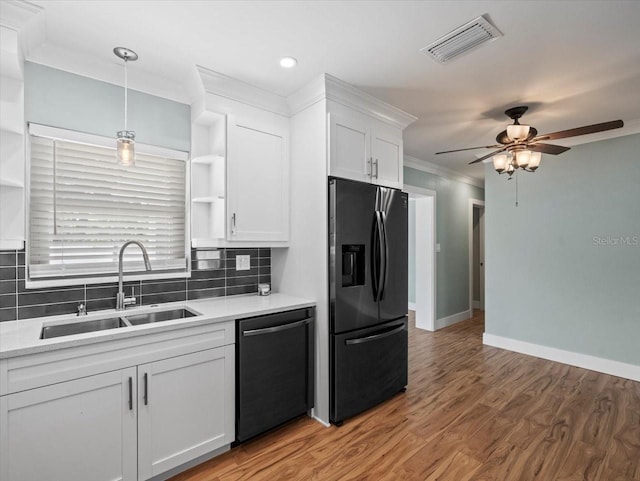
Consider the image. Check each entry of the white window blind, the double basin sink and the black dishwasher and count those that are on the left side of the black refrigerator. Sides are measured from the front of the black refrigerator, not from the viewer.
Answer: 0

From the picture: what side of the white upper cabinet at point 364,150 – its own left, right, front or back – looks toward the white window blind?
right

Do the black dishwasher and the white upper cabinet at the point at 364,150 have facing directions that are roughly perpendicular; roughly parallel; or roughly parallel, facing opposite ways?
roughly parallel

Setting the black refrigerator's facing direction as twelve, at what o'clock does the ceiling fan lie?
The ceiling fan is roughly at 10 o'clock from the black refrigerator.

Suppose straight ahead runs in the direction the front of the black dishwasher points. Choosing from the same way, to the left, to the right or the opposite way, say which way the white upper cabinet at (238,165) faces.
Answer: the same way

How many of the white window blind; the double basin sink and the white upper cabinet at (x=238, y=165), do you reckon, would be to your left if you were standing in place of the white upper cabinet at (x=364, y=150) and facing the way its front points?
0

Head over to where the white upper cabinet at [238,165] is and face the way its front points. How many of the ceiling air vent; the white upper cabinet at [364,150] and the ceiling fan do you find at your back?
0

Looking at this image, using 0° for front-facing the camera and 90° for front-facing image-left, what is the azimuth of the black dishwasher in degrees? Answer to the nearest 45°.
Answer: approximately 315°

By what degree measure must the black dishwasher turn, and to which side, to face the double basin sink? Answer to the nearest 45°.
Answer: approximately 135° to its right

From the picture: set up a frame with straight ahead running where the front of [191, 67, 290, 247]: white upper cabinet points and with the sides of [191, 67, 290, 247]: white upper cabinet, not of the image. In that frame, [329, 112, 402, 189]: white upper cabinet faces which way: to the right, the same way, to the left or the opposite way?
the same way

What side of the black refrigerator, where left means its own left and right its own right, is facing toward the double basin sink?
right

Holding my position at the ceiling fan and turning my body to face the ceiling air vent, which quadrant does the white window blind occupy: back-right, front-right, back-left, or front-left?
front-right

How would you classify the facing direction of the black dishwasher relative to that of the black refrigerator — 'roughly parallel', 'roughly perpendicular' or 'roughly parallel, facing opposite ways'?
roughly parallel

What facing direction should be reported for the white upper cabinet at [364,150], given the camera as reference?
facing the viewer and to the right of the viewer

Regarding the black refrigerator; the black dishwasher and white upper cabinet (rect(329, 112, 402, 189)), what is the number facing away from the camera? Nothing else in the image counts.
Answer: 0

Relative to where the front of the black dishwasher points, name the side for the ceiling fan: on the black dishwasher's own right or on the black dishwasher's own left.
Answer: on the black dishwasher's own left

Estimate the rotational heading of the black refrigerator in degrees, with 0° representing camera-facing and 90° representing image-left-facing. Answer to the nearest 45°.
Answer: approximately 315°
